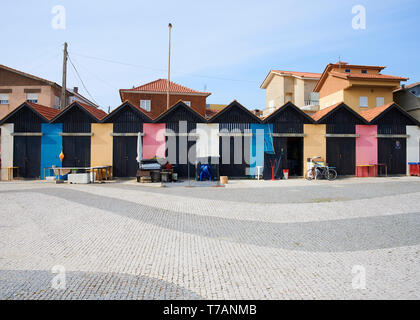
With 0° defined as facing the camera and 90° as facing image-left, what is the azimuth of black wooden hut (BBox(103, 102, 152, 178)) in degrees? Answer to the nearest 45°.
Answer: approximately 0°

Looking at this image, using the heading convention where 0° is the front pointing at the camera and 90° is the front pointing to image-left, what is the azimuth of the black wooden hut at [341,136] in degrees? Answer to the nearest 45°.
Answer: approximately 0°

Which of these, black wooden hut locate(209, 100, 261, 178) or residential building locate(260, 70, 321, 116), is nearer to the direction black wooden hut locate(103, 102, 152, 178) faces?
the black wooden hut

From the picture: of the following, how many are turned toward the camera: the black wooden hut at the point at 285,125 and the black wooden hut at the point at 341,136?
2

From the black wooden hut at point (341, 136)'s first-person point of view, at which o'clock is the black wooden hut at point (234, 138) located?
the black wooden hut at point (234, 138) is roughly at 2 o'clock from the black wooden hut at point (341, 136).

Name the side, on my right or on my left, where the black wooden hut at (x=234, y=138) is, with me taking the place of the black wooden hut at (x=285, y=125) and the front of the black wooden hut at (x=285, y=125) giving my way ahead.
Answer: on my right

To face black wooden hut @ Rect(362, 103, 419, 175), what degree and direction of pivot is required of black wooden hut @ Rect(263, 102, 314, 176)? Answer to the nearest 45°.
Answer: approximately 90° to its left

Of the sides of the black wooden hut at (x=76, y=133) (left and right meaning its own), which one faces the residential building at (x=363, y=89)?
left

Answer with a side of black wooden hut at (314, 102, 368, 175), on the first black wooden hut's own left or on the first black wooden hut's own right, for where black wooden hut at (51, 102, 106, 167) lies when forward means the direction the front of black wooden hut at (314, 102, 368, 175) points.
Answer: on the first black wooden hut's own right

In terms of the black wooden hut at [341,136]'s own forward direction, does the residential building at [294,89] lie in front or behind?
behind

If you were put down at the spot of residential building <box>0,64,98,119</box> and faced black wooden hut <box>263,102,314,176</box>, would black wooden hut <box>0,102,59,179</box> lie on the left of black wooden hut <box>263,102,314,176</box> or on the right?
right

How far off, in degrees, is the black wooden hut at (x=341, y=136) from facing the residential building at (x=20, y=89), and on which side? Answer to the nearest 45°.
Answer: approximately 90° to its right
